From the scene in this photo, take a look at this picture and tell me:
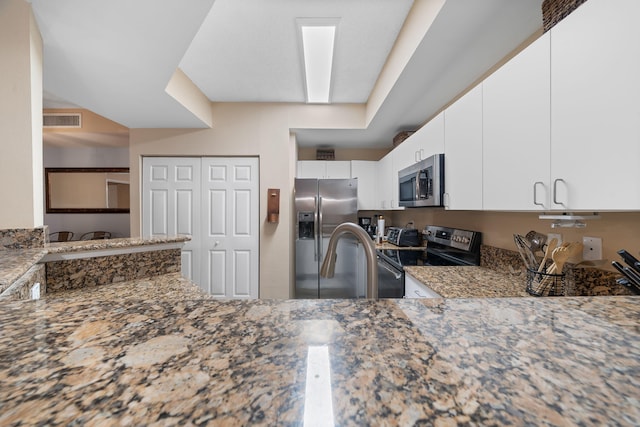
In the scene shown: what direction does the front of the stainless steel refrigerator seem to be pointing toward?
toward the camera

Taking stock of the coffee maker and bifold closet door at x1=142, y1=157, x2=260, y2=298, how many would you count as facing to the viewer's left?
0

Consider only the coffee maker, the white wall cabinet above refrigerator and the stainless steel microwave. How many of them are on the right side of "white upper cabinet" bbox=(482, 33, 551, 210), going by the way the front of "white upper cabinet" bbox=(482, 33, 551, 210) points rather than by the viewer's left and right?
3

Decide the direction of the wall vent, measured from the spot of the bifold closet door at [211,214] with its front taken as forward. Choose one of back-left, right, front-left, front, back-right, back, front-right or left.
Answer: back-right

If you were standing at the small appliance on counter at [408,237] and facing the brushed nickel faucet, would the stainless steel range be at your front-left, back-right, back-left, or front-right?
front-left

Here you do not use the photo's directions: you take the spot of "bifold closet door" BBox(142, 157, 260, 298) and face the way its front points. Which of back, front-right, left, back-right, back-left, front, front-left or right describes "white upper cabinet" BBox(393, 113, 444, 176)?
front-left

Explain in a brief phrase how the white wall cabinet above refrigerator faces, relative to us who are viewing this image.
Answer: facing the viewer

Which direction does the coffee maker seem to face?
toward the camera
